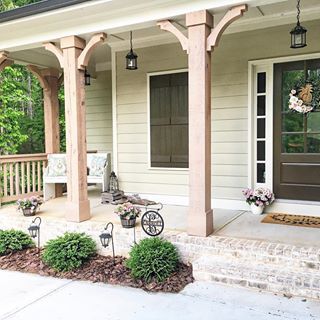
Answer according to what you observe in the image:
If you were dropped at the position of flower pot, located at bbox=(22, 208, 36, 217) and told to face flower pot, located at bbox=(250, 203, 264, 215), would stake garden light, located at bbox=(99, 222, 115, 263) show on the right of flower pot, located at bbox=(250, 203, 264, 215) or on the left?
right

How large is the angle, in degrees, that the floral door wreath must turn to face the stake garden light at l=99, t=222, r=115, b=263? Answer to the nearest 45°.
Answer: approximately 45° to its right

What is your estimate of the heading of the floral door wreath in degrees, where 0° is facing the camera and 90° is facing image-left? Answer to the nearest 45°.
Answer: approximately 0°

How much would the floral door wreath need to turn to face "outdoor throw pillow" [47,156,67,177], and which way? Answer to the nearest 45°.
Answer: approximately 90° to its right

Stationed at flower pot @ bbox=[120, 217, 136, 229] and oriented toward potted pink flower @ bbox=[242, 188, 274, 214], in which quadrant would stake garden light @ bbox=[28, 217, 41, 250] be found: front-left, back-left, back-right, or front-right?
back-left

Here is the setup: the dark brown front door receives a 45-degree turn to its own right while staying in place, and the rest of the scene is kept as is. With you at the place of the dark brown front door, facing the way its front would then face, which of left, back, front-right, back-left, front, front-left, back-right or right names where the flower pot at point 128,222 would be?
front

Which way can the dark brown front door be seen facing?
toward the camera

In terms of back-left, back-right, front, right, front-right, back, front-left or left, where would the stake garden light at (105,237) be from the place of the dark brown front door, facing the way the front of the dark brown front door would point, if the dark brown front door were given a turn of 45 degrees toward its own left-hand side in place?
right

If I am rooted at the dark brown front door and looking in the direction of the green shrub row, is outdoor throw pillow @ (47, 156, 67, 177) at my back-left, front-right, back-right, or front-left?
front-right

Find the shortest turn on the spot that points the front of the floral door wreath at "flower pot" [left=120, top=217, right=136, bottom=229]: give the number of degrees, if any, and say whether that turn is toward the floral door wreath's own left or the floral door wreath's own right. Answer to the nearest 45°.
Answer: approximately 45° to the floral door wreath's own right

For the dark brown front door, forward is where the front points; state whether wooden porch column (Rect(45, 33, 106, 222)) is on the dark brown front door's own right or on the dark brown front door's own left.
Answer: on the dark brown front door's own right

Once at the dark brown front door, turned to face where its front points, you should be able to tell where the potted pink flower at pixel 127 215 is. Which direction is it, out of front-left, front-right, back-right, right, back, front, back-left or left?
front-right

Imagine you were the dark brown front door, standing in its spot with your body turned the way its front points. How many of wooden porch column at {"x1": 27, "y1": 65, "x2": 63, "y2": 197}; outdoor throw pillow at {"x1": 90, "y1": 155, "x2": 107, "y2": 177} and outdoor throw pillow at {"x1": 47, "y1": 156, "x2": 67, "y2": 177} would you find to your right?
3
